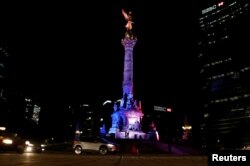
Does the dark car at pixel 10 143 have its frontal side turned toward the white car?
no
